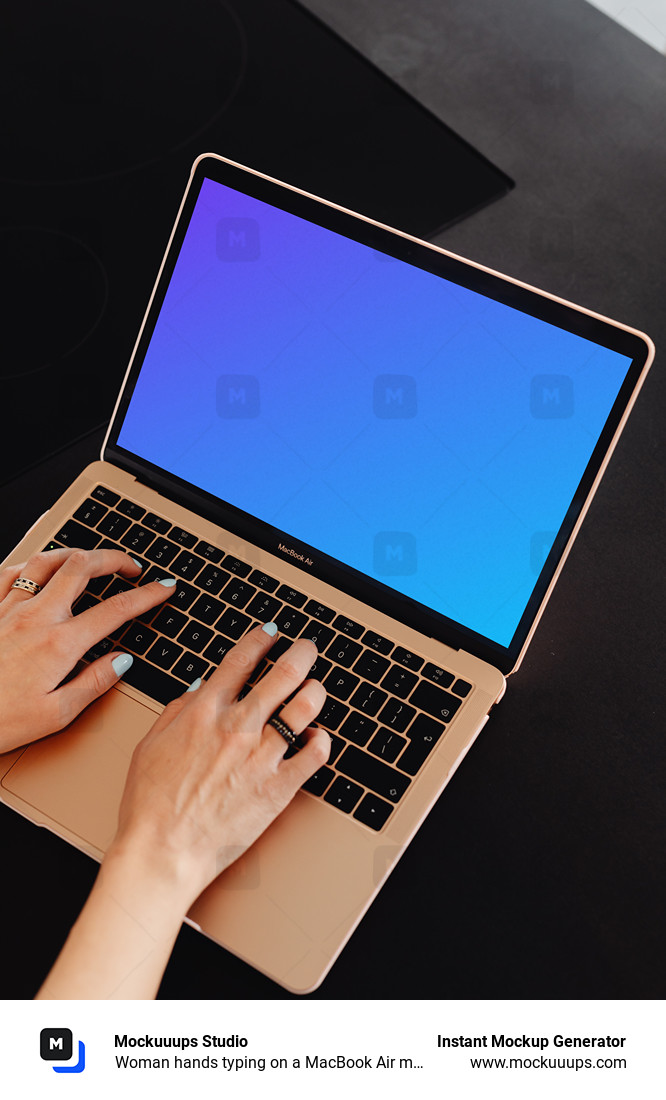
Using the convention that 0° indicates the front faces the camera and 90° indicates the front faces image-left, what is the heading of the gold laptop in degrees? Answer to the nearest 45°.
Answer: approximately 45°
